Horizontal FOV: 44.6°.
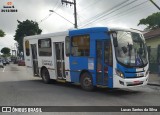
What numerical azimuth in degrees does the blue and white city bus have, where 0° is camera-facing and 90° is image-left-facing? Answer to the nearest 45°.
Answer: approximately 315°
